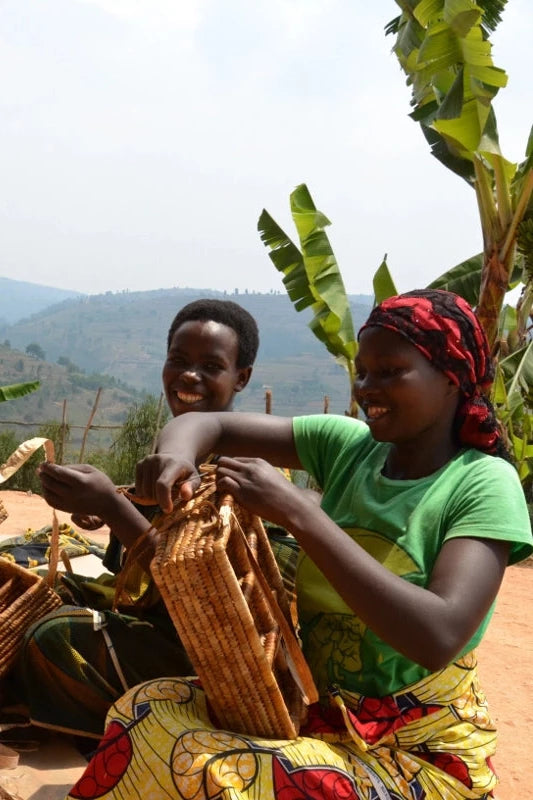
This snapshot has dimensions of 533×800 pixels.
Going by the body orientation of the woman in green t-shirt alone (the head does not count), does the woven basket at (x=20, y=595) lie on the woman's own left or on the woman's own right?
on the woman's own right

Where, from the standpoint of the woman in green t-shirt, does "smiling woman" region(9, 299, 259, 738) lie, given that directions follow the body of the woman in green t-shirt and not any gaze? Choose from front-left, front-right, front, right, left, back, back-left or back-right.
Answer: right

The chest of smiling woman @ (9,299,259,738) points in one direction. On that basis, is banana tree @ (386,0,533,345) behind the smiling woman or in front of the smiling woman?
behind

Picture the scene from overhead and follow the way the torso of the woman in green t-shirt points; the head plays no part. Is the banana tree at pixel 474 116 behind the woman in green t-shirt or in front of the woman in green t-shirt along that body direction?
behind

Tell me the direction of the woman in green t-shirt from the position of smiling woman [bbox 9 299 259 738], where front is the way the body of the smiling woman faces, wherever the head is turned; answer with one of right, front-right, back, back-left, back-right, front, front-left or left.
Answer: left

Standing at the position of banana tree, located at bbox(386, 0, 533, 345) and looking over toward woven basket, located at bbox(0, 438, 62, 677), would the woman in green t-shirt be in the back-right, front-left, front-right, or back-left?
front-left

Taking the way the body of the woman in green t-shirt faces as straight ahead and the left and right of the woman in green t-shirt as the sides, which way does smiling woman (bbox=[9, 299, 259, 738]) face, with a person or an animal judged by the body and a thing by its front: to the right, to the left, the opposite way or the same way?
the same way

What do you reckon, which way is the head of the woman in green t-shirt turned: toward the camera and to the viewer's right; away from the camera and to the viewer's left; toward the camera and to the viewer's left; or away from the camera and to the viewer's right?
toward the camera and to the viewer's left

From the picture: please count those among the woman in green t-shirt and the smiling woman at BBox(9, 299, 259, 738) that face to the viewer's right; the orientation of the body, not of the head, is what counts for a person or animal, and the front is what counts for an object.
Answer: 0

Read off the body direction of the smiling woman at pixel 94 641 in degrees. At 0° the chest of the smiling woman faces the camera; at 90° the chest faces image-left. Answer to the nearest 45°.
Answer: approximately 45°

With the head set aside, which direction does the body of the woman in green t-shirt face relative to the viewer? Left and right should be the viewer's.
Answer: facing the viewer and to the left of the viewer
